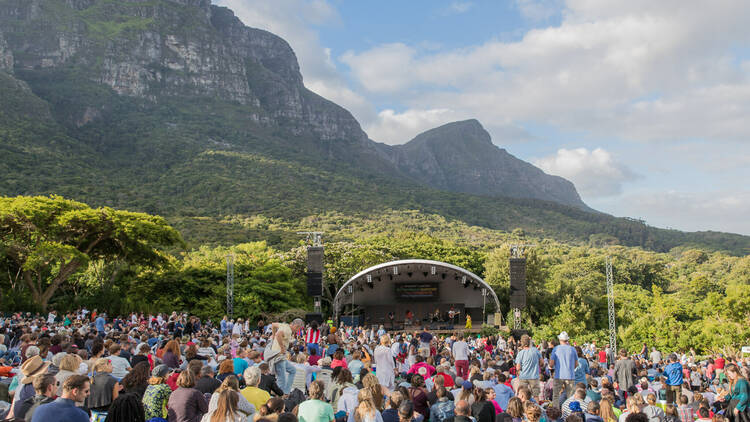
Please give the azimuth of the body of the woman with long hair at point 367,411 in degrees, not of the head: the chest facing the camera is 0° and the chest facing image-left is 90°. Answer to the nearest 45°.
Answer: approximately 180°

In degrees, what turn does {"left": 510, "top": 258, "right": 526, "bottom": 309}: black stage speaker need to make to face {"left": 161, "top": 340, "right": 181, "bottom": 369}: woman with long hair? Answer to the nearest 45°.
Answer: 0° — it already faces them

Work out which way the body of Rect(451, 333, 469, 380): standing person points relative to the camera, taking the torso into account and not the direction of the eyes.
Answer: away from the camera

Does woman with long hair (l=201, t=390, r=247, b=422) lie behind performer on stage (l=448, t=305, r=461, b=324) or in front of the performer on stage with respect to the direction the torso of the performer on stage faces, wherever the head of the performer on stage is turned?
in front

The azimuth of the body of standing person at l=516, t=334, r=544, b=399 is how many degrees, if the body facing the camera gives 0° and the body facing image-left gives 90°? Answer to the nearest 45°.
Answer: approximately 180°

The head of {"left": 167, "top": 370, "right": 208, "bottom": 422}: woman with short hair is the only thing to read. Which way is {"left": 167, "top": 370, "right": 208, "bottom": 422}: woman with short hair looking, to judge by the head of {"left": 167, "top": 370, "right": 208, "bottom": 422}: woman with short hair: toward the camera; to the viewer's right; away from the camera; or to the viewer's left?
away from the camera

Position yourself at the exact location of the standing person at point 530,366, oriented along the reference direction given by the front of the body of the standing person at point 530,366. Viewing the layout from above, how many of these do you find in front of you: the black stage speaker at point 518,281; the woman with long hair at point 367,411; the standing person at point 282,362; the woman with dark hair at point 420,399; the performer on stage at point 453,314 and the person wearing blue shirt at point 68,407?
2

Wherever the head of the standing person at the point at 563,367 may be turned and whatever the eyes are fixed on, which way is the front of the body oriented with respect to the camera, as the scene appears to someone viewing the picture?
away from the camera

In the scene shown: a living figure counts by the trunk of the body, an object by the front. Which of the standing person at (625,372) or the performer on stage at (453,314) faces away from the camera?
the standing person

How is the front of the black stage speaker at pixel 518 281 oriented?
toward the camera

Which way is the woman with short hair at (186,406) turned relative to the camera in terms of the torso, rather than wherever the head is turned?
away from the camera

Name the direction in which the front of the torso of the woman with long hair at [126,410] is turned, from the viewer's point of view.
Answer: away from the camera

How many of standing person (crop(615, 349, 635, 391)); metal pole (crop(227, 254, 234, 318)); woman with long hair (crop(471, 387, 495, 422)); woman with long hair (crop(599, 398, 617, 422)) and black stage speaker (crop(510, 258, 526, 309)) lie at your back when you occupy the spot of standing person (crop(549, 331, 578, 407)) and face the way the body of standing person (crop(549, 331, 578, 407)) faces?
2

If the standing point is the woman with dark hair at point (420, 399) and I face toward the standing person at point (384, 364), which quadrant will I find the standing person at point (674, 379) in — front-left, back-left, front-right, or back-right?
front-right

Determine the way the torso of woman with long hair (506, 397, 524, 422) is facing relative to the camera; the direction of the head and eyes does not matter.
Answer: away from the camera

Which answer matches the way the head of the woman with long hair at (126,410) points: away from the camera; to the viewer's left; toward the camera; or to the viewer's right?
away from the camera
